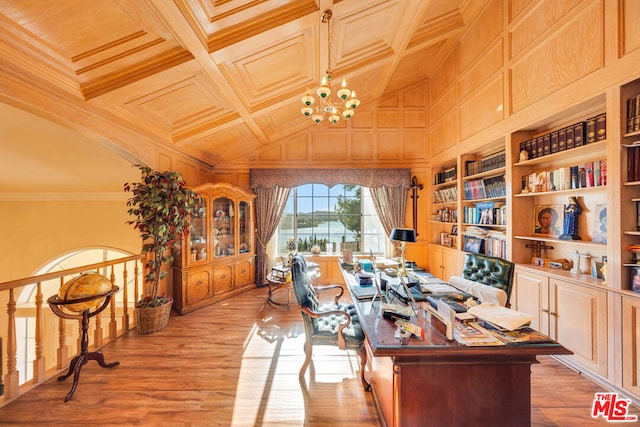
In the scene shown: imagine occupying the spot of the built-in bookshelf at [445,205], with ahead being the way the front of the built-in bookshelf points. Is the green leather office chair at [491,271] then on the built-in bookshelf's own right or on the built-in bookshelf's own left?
on the built-in bookshelf's own left

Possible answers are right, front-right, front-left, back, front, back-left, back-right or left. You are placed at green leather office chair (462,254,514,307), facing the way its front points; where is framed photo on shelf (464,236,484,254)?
back-right

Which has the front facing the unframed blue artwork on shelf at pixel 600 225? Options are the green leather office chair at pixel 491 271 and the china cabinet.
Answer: the china cabinet

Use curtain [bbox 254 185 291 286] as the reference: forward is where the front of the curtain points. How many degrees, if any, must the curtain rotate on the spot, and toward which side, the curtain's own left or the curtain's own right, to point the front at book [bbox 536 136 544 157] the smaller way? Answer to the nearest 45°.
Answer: approximately 45° to the curtain's own left

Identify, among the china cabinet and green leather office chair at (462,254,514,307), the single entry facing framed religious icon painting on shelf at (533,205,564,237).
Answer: the china cabinet

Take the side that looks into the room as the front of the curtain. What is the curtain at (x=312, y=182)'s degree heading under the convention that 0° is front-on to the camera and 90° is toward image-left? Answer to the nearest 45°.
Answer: approximately 0°

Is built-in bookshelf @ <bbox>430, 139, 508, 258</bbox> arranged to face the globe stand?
yes

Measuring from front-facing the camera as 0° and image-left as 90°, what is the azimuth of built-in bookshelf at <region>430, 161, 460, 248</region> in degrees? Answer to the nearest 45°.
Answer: approximately 45°

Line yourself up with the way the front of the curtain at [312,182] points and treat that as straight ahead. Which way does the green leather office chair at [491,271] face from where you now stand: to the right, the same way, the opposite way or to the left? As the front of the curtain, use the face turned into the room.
to the right

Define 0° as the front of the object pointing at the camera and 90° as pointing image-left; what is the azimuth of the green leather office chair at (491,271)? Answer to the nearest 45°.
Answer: approximately 45°
